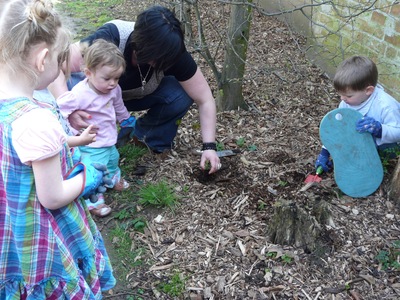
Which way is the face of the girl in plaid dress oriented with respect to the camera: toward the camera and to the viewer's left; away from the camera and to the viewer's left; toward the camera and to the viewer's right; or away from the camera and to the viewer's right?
away from the camera and to the viewer's right

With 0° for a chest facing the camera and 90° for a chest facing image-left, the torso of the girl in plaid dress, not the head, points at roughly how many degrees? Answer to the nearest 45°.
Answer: approximately 225°

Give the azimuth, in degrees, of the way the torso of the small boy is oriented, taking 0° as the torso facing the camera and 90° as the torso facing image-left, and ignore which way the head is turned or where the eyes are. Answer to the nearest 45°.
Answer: approximately 45°

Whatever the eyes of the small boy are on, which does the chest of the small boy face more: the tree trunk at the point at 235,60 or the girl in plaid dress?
the girl in plaid dress
